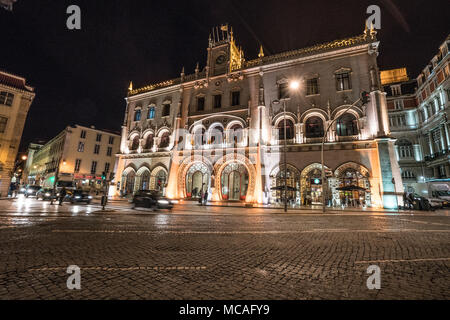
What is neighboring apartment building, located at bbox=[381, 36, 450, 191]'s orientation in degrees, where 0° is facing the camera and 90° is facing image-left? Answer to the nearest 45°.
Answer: approximately 45°

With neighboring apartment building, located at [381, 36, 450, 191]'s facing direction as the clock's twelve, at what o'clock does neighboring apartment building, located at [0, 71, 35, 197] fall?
neighboring apartment building, located at [0, 71, 35, 197] is roughly at 12 o'clock from neighboring apartment building, located at [381, 36, 450, 191].

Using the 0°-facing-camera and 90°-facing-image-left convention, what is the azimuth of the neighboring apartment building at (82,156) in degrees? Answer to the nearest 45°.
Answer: approximately 0°

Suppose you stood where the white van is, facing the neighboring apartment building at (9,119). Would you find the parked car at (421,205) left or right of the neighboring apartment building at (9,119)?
left

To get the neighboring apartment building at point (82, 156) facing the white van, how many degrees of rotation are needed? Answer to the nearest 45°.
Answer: approximately 45° to its left

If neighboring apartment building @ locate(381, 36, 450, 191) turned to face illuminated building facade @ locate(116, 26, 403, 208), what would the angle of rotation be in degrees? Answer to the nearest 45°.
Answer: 0° — it already faces it

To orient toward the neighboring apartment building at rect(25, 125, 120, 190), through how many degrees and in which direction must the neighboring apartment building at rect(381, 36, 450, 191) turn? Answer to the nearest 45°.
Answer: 0° — it already faces it

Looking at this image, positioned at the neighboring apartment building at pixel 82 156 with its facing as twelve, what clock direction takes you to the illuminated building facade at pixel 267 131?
The illuminated building facade is roughly at 11 o'clock from the neighboring apartment building.

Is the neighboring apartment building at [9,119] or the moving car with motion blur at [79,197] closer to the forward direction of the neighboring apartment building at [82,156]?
the moving car with motion blur
